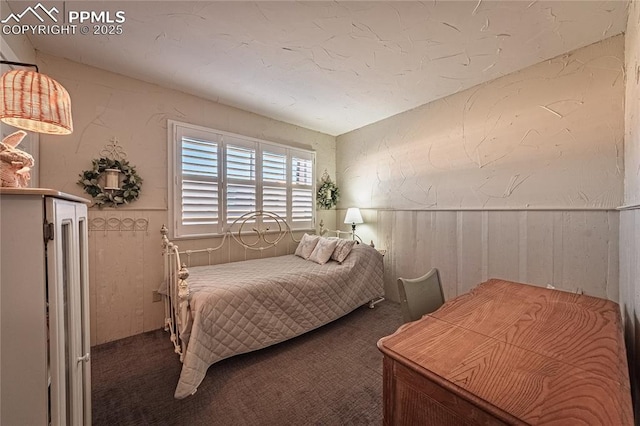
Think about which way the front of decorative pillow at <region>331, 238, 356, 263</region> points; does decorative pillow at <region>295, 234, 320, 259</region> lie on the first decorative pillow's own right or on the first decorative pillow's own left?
on the first decorative pillow's own right

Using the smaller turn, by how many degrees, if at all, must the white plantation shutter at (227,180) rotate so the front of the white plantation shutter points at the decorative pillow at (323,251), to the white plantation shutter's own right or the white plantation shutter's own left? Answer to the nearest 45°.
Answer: approximately 45° to the white plantation shutter's own left

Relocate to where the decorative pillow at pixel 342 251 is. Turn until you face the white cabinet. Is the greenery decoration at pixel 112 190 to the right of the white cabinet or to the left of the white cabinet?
right

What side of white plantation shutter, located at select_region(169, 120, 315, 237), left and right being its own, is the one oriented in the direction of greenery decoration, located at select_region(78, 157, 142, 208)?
right

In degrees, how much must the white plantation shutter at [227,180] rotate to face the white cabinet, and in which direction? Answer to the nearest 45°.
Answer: approximately 45° to its right

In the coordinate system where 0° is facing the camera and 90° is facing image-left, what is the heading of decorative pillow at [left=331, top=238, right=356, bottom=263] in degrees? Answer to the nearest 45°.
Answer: approximately 45°
